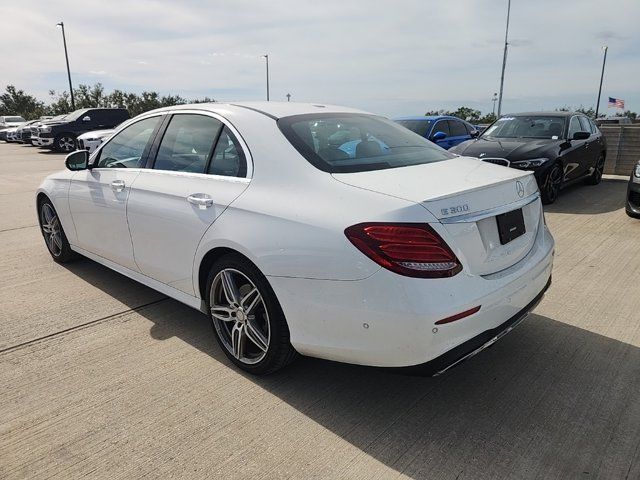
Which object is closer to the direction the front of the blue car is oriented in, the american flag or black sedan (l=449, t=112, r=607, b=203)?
the black sedan

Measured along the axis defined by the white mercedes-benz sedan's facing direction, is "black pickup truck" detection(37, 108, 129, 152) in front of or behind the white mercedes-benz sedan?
in front

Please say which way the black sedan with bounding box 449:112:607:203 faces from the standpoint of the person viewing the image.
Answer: facing the viewer and to the left of the viewer

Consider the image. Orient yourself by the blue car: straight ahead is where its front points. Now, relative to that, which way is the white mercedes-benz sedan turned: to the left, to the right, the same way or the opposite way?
to the right

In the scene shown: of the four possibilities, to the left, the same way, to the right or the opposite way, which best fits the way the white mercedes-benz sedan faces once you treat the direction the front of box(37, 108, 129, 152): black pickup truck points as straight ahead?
to the right

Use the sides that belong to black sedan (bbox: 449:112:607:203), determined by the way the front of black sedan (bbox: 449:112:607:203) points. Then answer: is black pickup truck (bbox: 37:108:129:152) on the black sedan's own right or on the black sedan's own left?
on the black sedan's own right

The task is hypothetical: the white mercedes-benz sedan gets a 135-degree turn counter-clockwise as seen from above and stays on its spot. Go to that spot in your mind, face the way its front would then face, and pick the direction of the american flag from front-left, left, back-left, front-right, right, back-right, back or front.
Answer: back-left

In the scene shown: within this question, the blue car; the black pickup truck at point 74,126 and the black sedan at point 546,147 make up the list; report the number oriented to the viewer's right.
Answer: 0

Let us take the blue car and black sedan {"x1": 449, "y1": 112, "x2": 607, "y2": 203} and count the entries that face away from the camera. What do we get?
0

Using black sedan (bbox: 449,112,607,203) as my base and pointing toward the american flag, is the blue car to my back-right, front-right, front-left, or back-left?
front-left

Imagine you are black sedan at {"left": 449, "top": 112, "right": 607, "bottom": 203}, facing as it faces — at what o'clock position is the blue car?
The blue car is roughly at 3 o'clock from the black sedan.

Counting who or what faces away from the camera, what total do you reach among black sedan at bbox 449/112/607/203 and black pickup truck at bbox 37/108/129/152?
0

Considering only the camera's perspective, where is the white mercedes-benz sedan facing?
facing away from the viewer and to the left of the viewer

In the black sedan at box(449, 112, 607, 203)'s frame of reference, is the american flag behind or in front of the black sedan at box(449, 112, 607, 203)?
behind

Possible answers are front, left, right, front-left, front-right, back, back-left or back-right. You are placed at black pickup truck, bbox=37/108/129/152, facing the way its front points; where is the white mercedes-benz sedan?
front-left
